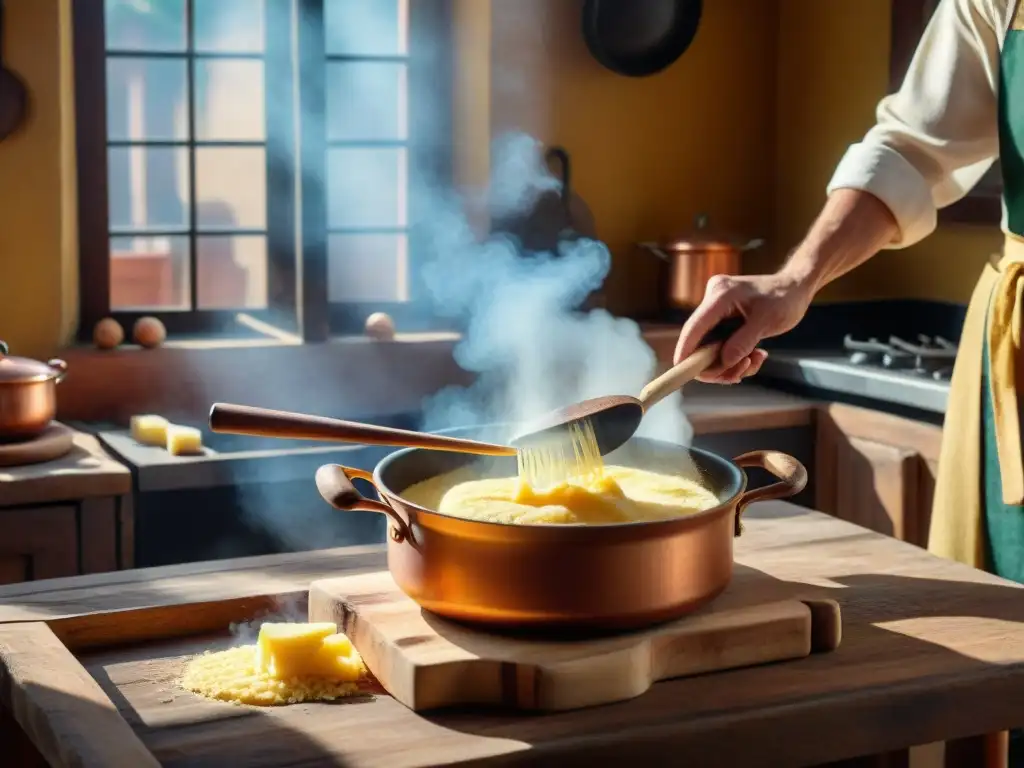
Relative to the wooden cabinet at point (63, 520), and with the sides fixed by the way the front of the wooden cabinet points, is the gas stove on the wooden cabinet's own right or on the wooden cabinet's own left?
on the wooden cabinet's own left

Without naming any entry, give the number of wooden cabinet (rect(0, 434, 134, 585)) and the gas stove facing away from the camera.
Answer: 0

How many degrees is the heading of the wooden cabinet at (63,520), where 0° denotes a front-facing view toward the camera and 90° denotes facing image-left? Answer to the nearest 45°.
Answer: approximately 0°

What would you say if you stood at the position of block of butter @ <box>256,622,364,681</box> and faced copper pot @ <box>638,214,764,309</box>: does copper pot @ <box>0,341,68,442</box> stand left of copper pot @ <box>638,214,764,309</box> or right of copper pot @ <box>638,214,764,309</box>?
left

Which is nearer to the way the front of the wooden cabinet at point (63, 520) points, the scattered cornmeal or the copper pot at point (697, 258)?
the scattered cornmeal

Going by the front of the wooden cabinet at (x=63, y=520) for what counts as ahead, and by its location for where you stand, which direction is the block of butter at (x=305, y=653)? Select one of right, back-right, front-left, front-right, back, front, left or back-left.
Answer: front

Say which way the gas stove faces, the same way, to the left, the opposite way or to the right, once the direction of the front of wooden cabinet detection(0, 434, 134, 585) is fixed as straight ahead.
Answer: to the right

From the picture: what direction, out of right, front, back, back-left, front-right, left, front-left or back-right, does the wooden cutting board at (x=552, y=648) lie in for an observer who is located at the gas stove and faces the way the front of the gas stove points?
front-left

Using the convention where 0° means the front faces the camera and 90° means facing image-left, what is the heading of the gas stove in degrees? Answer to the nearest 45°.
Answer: approximately 45°
